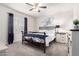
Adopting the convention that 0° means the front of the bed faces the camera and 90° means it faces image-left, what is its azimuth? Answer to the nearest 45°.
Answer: approximately 45°
